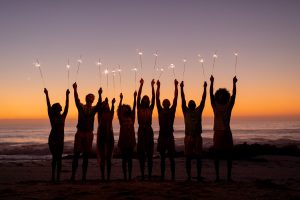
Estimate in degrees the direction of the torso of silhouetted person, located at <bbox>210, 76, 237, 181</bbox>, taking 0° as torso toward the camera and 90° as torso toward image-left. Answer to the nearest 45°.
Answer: approximately 180°

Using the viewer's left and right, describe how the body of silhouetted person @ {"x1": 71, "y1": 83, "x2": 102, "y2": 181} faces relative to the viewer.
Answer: facing away from the viewer

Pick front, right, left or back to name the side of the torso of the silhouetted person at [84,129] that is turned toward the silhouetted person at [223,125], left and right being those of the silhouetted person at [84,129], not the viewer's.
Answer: right

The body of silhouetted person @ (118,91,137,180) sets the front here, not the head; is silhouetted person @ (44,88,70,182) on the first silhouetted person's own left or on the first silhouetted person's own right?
on the first silhouetted person's own left

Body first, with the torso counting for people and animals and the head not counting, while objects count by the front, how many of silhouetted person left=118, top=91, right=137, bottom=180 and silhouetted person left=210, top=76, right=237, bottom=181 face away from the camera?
2

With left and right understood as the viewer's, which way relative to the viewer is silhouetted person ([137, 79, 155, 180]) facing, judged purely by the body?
facing away from the viewer

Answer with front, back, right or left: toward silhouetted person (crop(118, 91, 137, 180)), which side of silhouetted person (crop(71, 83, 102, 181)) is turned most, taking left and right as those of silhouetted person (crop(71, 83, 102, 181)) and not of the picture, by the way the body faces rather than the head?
right
